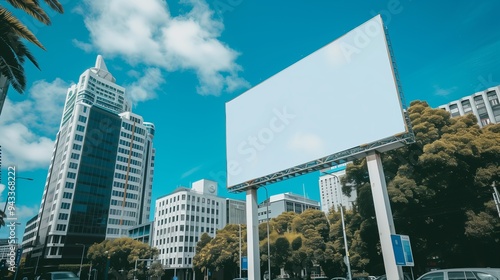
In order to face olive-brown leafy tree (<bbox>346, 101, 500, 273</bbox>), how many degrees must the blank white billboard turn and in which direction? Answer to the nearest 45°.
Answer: approximately 180°

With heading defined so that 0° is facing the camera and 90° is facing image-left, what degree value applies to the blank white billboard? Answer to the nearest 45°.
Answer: approximately 45°

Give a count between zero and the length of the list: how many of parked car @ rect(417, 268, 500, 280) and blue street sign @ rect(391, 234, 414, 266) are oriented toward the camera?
1

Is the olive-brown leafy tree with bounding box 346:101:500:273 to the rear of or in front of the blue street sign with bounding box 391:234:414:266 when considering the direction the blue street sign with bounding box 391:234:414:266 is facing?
to the rear

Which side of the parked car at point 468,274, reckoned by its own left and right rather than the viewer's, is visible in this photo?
left

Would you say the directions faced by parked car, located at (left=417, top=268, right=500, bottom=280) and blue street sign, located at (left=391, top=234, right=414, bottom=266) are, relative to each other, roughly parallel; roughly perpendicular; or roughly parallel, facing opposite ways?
roughly perpendicular
